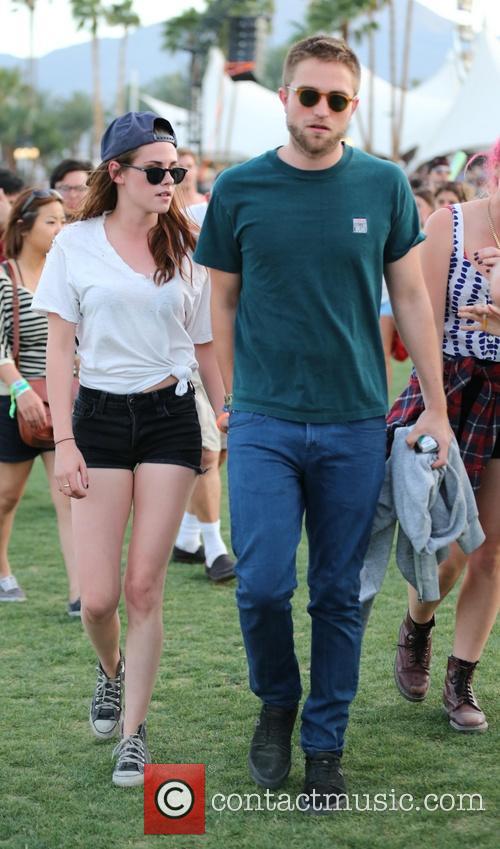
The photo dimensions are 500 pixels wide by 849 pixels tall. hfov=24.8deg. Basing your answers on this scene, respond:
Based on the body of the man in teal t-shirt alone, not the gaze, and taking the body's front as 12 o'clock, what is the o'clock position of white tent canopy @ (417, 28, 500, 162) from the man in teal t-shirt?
The white tent canopy is roughly at 6 o'clock from the man in teal t-shirt.

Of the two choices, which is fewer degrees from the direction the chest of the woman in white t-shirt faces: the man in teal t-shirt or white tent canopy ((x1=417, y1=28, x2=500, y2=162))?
the man in teal t-shirt

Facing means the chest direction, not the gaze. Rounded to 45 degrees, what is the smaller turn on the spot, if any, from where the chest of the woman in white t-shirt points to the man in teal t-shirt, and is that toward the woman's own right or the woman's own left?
approximately 45° to the woman's own left

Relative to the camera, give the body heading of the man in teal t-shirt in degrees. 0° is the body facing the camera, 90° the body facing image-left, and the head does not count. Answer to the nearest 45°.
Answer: approximately 0°

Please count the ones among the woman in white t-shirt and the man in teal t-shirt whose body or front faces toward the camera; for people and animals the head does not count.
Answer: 2

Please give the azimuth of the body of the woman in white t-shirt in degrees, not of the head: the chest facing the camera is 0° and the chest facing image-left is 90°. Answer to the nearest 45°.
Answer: approximately 0°

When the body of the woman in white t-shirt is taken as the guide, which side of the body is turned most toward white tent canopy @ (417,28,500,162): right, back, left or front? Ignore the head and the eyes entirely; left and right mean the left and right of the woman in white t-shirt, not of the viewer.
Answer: back

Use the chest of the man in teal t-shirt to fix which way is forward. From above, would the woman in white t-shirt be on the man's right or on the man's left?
on the man's right
